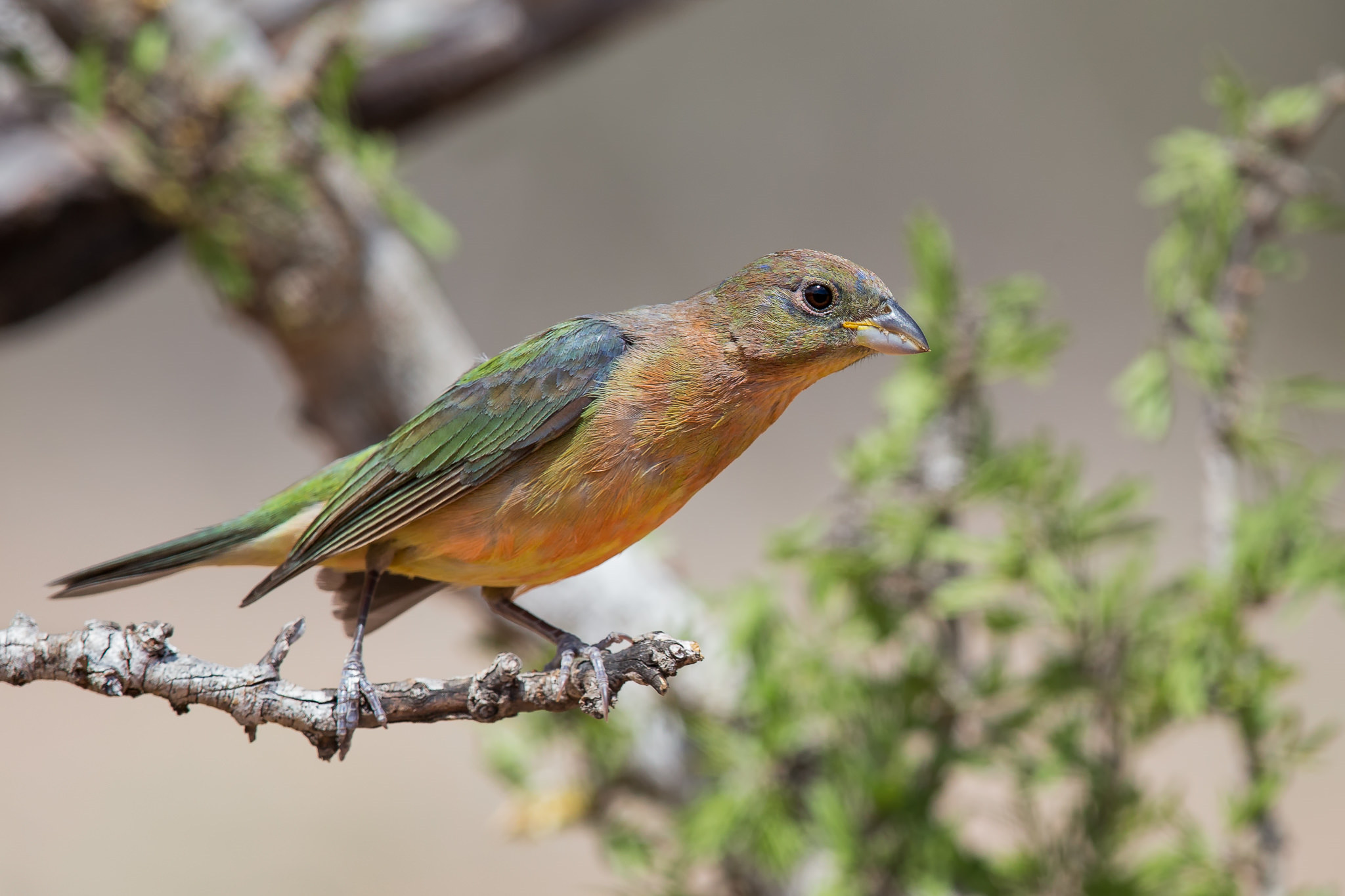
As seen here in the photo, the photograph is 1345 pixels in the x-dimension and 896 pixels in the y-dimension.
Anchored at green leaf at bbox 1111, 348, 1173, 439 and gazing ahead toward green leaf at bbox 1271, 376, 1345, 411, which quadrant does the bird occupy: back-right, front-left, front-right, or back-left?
back-right

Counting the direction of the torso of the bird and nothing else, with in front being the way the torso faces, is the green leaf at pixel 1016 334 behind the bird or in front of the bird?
in front

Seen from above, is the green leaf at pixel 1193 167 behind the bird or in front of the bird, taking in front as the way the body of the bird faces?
in front

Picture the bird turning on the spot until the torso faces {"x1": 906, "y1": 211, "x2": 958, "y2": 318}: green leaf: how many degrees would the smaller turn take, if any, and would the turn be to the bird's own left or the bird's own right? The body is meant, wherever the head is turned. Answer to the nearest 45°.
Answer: approximately 45° to the bird's own left

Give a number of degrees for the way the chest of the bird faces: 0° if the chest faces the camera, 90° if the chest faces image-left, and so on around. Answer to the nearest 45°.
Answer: approximately 270°

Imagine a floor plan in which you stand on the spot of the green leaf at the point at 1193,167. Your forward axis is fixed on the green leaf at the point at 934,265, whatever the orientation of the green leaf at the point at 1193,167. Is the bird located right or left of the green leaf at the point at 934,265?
left
